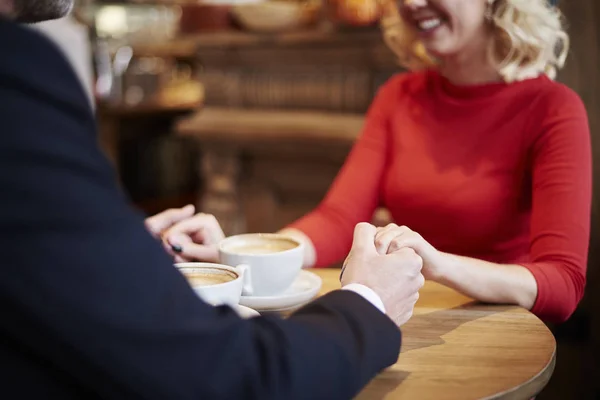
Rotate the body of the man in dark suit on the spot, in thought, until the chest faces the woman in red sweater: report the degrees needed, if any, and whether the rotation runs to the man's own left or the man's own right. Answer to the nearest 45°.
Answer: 0° — they already face them

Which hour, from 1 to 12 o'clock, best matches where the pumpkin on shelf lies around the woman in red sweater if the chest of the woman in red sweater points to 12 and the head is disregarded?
The pumpkin on shelf is roughly at 4 o'clock from the woman in red sweater.

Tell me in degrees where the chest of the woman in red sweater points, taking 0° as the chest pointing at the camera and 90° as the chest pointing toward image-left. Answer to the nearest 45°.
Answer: approximately 45°

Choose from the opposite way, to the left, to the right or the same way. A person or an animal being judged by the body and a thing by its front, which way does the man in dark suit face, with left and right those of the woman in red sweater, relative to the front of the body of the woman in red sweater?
the opposite way

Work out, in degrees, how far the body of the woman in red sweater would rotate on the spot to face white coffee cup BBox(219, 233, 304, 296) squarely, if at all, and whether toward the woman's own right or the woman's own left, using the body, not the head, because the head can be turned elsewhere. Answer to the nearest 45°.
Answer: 0° — they already face it

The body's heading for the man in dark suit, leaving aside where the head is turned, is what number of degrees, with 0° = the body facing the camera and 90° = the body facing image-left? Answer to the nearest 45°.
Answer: approximately 225°

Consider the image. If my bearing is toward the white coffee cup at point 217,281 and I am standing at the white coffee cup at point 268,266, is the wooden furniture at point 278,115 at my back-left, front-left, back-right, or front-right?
back-right

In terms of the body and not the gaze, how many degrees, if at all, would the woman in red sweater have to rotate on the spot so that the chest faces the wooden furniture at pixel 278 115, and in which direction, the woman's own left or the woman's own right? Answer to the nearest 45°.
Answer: approximately 90° to the woman's own right
